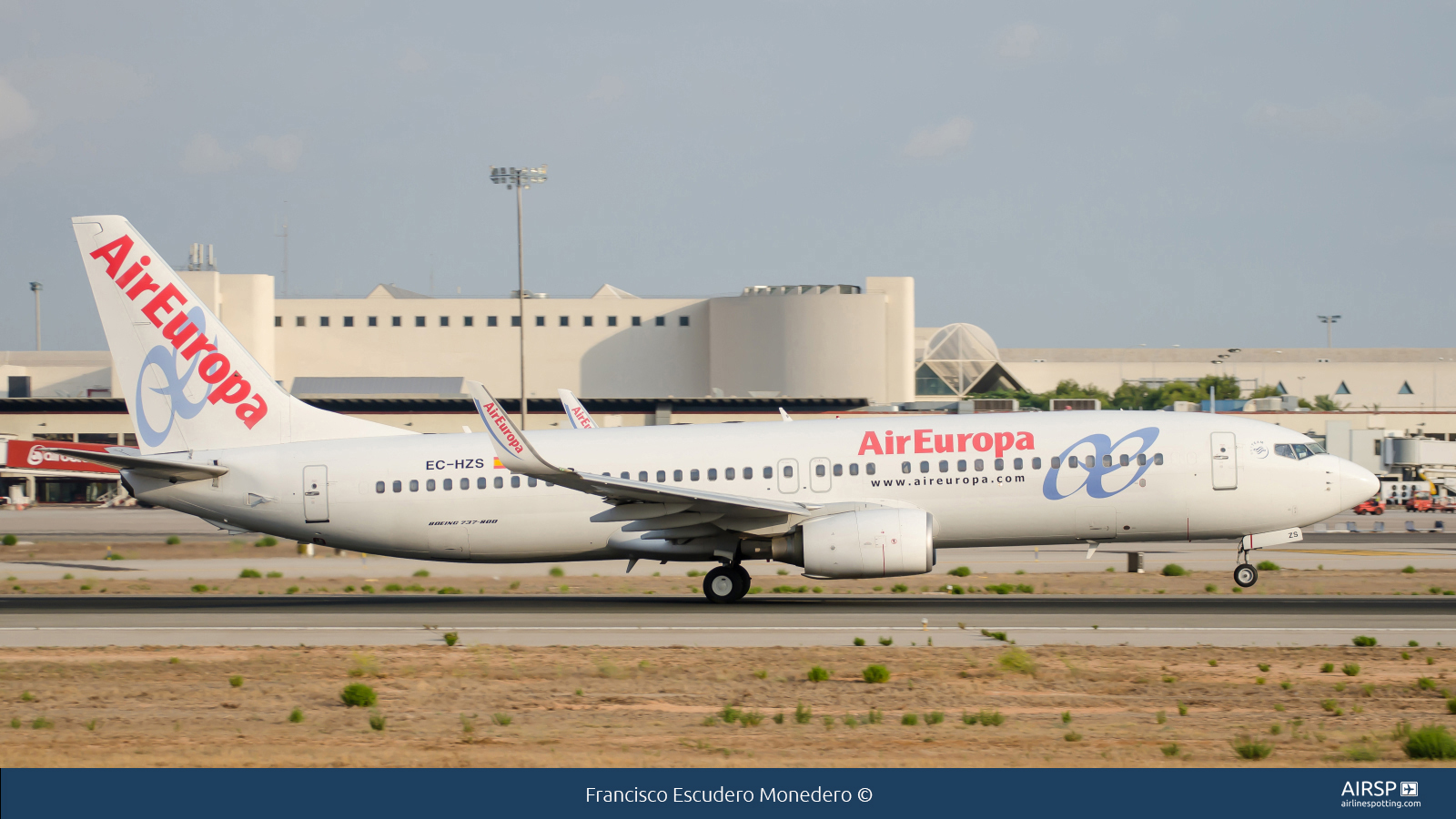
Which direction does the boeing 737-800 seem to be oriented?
to the viewer's right
